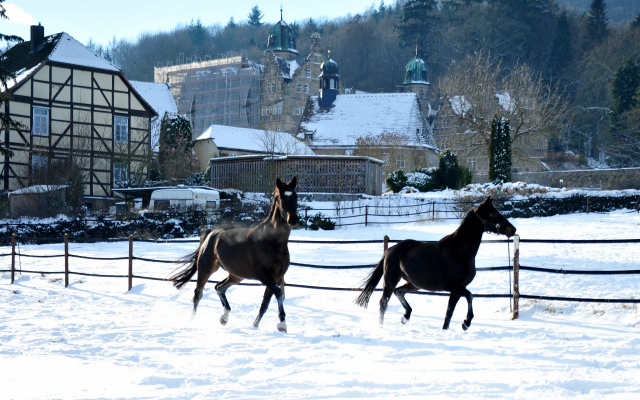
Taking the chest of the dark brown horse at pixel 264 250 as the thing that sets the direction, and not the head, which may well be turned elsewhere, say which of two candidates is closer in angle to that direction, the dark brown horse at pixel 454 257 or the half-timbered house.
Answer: the dark brown horse

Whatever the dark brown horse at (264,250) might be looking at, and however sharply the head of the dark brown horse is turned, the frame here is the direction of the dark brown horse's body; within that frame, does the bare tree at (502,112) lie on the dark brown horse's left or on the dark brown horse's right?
on the dark brown horse's left

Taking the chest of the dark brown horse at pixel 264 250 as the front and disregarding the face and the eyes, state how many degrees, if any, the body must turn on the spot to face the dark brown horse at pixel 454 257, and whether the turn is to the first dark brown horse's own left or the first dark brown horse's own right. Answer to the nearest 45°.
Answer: approximately 45° to the first dark brown horse's own left

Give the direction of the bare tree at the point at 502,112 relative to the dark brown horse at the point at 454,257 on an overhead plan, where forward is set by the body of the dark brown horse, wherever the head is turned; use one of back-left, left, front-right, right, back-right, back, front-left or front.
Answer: left

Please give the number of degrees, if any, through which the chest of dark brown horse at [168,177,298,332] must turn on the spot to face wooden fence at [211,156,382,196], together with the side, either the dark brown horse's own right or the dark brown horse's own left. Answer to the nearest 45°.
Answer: approximately 135° to the dark brown horse's own left

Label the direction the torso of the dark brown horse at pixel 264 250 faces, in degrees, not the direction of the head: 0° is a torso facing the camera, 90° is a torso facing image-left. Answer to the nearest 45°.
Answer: approximately 315°

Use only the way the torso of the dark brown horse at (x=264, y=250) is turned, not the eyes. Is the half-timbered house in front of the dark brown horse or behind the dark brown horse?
behind

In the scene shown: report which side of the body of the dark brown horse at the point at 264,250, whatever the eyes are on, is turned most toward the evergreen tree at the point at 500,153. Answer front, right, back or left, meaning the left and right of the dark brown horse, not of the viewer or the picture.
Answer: left

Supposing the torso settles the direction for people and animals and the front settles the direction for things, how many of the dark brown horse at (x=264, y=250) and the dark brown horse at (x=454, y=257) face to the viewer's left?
0

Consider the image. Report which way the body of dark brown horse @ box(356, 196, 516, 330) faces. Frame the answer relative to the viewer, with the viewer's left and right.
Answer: facing to the right of the viewer

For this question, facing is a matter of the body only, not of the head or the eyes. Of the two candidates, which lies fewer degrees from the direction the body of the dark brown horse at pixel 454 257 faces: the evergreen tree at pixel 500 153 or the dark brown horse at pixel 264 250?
the evergreen tree

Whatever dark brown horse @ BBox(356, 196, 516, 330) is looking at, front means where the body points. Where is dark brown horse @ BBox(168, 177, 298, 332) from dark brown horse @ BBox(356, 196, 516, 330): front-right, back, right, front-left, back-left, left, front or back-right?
back

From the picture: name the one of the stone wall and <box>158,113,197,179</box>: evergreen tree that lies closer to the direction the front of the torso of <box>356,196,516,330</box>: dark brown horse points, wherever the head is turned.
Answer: the stone wall
